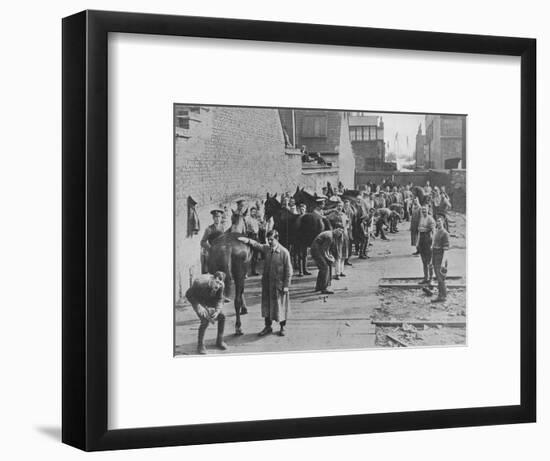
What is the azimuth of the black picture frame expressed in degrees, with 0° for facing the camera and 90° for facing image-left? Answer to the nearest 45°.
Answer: approximately 315°
